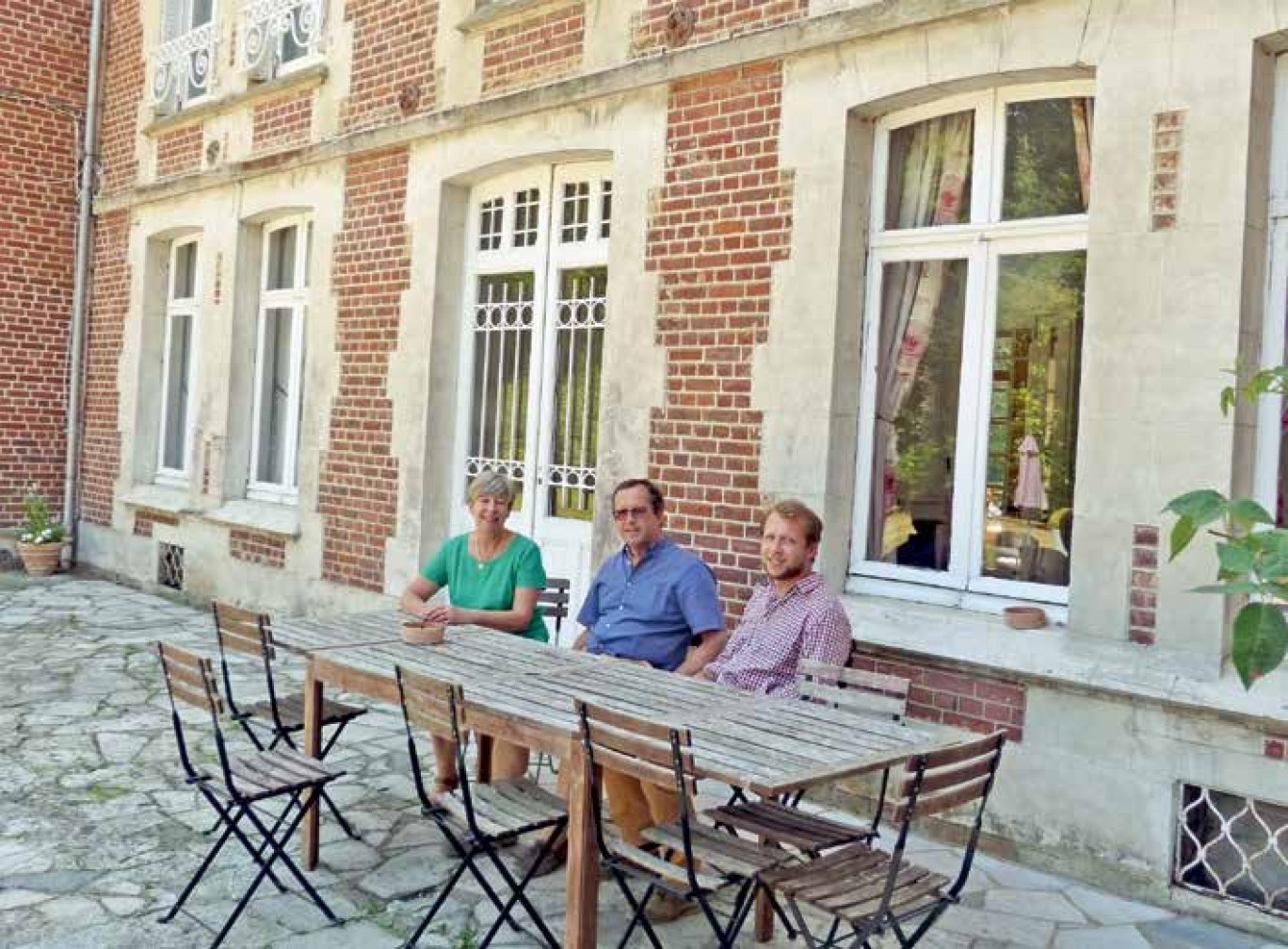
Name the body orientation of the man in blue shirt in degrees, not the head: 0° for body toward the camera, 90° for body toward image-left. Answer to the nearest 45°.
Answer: approximately 45°

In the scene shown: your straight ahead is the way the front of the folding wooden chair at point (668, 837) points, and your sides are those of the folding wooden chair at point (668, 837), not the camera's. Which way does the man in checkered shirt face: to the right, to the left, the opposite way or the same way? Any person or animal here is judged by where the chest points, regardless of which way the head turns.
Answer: the opposite way

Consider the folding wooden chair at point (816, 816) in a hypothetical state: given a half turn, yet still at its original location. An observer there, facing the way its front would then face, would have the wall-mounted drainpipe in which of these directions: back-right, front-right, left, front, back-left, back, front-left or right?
left

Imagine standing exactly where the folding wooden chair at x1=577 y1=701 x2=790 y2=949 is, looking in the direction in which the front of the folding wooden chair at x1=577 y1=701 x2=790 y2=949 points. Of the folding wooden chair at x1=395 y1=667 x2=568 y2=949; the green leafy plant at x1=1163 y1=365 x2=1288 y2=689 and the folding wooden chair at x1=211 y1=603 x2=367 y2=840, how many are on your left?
2

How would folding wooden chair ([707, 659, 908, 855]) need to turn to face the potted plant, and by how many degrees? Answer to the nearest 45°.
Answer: approximately 90° to its right

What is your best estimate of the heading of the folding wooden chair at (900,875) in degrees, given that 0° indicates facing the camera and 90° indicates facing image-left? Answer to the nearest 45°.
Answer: approximately 135°

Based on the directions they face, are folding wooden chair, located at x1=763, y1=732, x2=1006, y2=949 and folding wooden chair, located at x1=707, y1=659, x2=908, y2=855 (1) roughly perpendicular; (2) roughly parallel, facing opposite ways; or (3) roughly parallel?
roughly perpendicular

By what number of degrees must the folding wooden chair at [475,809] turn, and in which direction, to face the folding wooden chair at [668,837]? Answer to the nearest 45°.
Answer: approximately 90° to its right

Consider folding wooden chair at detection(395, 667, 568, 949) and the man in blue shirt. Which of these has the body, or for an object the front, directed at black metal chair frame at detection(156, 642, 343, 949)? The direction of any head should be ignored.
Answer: the man in blue shirt

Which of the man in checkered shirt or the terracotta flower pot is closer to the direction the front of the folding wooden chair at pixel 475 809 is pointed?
the man in checkered shirt
